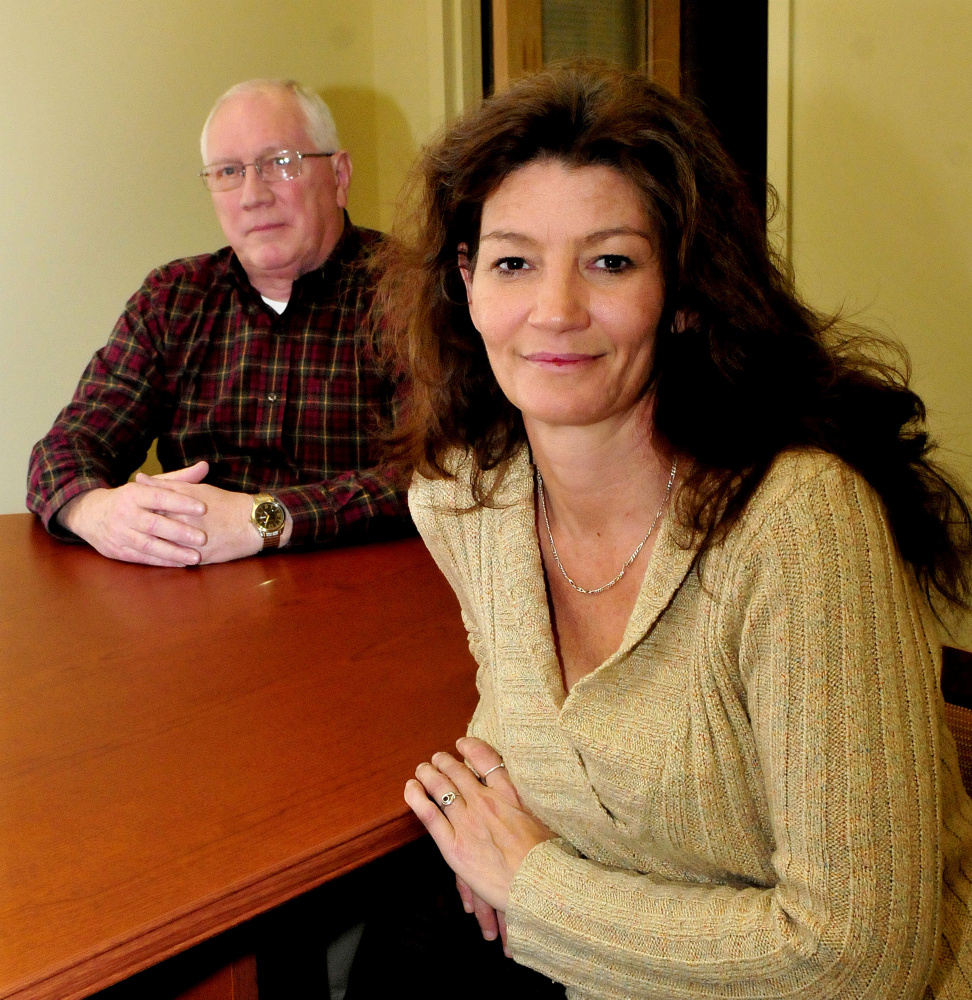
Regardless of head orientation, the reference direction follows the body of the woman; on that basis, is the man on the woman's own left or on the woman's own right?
on the woman's own right

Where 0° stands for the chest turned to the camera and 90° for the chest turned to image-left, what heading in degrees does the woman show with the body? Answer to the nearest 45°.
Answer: approximately 45°
